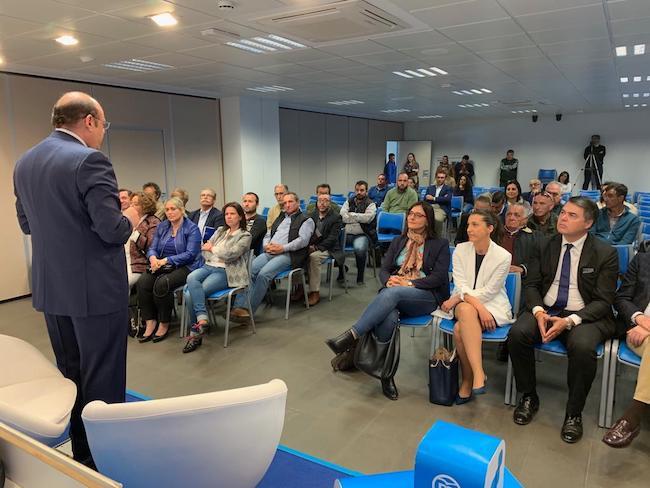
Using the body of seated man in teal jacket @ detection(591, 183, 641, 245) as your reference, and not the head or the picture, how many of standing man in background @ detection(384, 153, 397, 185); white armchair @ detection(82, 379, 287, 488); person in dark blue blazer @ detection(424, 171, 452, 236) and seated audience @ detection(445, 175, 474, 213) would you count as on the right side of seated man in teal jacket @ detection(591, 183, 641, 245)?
3

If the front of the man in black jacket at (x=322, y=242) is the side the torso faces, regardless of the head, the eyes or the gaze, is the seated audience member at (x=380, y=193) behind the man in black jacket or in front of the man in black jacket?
behind

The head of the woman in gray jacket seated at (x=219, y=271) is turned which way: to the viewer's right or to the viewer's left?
to the viewer's left

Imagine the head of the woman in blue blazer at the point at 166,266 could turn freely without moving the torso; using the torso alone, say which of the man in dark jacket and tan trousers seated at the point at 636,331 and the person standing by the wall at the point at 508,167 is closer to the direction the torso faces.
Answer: the man in dark jacket and tan trousers seated

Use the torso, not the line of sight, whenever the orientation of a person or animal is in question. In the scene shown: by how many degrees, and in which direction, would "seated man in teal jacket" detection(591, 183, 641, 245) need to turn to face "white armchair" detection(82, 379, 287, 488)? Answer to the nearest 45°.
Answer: approximately 45° to their left

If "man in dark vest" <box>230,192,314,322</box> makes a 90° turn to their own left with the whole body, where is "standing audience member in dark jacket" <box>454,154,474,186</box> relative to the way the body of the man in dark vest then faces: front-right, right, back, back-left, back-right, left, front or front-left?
left

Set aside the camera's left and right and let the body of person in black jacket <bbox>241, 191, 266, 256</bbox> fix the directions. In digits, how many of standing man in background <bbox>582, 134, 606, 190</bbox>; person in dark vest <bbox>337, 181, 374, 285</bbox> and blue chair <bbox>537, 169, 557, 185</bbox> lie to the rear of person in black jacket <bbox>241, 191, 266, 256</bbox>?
3

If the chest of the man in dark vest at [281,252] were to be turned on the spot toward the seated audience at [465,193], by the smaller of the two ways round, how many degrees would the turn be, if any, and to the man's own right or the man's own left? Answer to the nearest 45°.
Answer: approximately 180°

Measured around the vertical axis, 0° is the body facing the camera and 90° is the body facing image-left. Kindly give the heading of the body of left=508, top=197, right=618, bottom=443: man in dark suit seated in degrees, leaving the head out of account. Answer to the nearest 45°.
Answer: approximately 45°

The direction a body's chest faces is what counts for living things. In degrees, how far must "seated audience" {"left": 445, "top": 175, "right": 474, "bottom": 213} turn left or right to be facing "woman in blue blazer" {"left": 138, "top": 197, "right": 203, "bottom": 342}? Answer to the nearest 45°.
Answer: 0° — they already face them

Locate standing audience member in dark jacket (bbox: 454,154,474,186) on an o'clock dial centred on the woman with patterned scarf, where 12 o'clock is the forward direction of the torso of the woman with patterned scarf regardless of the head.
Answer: The standing audience member in dark jacket is roughly at 5 o'clock from the woman with patterned scarf.
